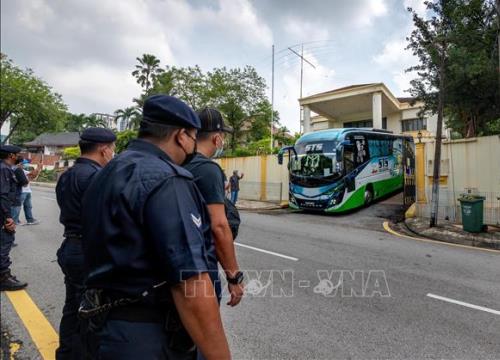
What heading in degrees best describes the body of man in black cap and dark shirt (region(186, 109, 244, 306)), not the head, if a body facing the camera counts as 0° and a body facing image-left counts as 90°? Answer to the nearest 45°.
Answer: approximately 225°

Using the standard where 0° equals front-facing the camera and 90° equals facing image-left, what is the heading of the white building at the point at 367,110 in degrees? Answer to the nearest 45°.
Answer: approximately 45°

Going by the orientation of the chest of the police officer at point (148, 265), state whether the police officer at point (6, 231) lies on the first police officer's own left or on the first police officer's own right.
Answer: on the first police officer's own left

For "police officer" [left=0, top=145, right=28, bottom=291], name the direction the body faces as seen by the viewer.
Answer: to the viewer's right

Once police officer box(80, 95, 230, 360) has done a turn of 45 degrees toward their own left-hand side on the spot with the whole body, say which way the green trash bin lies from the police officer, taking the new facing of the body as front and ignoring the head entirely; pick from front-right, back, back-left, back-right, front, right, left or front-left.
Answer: front-right

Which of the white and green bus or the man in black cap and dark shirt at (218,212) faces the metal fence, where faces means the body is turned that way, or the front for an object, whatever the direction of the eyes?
the man in black cap and dark shirt

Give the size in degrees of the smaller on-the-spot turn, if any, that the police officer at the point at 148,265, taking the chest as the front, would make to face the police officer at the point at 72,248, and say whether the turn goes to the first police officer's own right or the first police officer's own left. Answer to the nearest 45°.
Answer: approximately 45° to the first police officer's own left

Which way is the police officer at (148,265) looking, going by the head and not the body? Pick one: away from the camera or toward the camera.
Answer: away from the camera

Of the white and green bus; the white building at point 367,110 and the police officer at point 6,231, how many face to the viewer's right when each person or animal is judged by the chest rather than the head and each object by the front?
1

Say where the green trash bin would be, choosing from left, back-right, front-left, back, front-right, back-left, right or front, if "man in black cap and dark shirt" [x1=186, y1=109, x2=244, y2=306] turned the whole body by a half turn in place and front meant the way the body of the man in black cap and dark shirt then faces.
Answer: back

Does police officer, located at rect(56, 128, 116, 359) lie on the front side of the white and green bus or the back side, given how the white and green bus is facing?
on the front side

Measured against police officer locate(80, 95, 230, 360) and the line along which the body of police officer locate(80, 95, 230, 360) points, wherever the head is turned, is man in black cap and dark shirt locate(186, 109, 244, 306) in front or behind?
in front

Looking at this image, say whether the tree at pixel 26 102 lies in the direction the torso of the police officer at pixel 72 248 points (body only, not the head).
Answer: no

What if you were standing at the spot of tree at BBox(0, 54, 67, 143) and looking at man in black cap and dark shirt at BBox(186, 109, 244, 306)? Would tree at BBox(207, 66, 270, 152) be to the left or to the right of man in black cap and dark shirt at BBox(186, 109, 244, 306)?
left

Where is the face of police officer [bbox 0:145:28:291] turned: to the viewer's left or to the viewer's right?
to the viewer's right

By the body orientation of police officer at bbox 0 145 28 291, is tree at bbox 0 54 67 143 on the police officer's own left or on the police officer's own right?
on the police officer's own left

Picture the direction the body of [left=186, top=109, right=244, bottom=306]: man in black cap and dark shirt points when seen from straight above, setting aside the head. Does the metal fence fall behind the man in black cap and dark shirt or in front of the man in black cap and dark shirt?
in front

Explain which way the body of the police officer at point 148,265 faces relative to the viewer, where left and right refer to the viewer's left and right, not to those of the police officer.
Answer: facing away from the viewer and to the right of the viewer

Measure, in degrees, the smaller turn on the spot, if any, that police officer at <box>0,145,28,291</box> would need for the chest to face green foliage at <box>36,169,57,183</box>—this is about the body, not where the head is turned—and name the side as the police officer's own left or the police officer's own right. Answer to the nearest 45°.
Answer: approximately 90° to the police officer's own left

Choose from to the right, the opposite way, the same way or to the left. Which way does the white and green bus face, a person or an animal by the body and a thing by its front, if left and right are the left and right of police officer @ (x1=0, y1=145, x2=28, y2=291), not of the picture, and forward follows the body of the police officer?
the opposite way

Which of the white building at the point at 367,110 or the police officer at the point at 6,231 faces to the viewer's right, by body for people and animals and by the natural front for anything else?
the police officer
